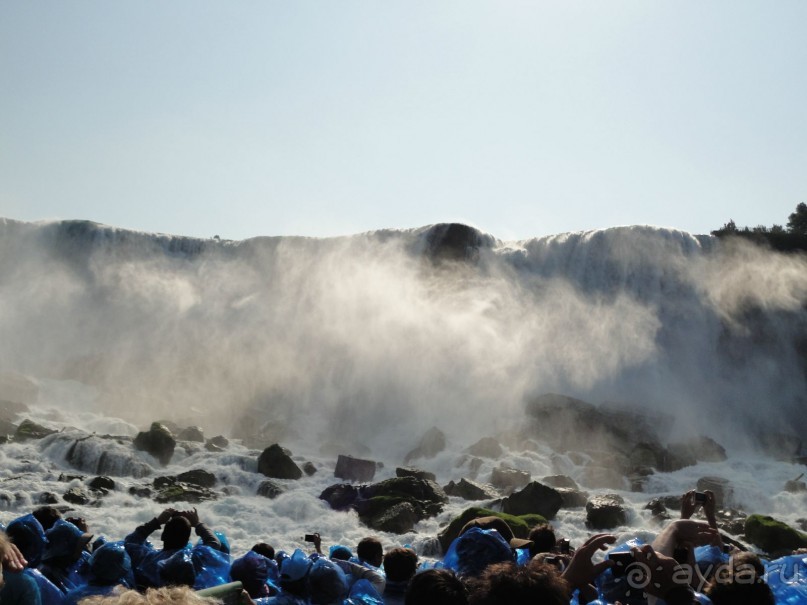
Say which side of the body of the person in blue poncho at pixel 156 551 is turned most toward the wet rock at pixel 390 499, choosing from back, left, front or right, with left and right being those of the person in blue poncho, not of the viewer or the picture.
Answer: front

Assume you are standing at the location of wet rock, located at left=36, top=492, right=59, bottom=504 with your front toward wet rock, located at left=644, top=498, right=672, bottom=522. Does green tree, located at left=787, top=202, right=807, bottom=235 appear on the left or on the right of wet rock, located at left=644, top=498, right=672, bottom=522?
left

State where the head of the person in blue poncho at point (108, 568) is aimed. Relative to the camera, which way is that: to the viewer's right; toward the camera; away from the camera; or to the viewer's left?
away from the camera

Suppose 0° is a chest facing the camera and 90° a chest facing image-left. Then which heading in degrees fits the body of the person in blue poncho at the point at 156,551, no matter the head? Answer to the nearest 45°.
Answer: approximately 180°

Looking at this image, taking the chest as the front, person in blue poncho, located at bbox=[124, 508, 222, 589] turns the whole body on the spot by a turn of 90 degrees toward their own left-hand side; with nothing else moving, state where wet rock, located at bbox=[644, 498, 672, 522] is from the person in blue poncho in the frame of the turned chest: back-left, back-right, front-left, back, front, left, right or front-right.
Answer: back-right

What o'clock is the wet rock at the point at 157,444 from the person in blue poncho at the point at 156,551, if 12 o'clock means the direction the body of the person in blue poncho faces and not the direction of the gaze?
The wet rock is roughly at 12 o'clock from the person in blue poncho.

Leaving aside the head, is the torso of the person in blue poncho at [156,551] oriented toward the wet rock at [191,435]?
yes

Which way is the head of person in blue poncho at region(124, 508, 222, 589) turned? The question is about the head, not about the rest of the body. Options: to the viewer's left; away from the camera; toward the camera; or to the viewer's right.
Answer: away from the camera

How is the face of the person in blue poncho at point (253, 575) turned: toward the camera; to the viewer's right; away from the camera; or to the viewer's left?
away from the camera

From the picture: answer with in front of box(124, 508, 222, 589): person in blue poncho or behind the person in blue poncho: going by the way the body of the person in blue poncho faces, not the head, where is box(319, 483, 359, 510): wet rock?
in front

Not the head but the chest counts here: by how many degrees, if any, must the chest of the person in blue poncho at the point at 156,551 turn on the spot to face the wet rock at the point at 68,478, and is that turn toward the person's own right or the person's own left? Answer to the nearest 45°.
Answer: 0° — they already face it

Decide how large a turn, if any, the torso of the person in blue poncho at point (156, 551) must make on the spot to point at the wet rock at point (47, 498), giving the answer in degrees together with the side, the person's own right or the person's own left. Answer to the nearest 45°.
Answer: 0° — they already face it
